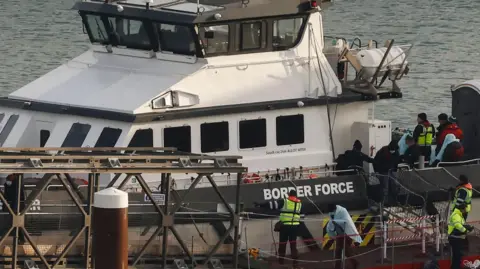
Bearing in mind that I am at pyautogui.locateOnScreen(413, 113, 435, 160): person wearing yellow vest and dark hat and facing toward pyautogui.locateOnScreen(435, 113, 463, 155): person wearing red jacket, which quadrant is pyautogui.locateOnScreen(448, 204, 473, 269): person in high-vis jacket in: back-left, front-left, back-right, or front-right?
front-right

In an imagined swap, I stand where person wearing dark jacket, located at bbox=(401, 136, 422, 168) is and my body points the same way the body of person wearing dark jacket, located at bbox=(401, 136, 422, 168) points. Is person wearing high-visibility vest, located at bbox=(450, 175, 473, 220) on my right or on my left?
on my left

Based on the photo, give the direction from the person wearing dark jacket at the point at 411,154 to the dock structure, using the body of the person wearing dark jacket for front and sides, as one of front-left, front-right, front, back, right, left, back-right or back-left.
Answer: front

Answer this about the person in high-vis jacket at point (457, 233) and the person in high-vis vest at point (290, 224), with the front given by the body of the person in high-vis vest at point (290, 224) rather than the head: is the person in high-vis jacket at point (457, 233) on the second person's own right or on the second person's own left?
on the second person's own right

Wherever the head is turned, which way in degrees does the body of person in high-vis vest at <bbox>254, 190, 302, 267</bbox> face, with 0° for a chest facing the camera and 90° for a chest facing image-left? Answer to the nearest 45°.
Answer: approximately 180°

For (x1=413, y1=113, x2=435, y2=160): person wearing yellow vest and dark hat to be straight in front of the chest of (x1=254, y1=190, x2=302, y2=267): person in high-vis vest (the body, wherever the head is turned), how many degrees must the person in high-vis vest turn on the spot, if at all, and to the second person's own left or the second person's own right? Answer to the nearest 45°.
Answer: approximately 45° to the second person's own right

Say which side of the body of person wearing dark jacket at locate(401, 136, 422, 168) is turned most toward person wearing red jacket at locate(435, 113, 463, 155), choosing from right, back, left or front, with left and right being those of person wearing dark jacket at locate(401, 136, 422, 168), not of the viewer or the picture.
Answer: back

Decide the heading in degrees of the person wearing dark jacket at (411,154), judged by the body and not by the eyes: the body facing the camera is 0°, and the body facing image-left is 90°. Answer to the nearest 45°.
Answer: approximately 45°

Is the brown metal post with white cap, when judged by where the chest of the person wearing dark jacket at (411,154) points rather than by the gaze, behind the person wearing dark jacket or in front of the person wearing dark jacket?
in front

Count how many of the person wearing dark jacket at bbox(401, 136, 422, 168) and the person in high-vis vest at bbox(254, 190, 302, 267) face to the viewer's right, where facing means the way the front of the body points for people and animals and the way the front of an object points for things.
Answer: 0

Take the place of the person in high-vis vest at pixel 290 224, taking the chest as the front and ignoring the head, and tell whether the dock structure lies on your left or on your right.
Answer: on your left
